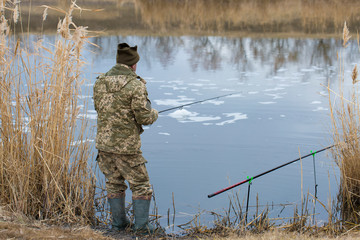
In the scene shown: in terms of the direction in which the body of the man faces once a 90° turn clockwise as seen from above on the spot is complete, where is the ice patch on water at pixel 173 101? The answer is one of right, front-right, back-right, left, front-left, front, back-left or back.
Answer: back-left

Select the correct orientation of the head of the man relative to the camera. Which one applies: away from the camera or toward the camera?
away from the camera

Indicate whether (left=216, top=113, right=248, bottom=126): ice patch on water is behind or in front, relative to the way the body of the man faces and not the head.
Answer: in front

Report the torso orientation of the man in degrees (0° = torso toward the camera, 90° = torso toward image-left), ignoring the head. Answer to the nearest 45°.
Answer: approximately 225°
